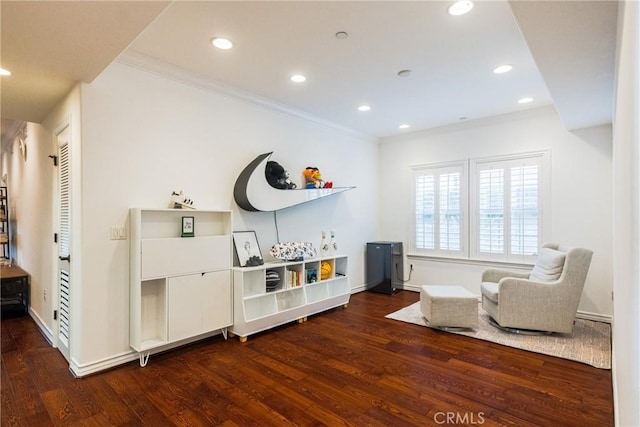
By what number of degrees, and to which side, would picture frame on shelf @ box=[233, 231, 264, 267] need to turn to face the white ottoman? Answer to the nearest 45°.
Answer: approximately 45° to its left

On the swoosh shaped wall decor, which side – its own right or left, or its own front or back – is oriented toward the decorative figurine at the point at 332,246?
left

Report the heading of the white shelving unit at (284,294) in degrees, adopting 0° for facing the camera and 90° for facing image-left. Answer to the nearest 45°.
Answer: approximately 315°

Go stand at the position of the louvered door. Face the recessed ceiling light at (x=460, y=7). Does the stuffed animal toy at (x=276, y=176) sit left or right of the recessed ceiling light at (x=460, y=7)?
left

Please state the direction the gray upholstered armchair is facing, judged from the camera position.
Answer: facing to the left of the viewer

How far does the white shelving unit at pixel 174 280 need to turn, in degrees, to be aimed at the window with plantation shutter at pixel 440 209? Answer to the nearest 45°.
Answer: approximately 45° to its left

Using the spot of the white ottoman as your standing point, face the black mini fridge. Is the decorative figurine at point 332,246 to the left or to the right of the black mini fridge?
left

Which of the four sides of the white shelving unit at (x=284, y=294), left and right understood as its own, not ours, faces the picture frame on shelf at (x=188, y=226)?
right

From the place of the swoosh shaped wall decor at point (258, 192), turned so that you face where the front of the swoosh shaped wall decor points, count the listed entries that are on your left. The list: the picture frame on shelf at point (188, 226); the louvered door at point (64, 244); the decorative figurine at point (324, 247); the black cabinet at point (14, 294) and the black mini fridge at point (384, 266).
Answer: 2
